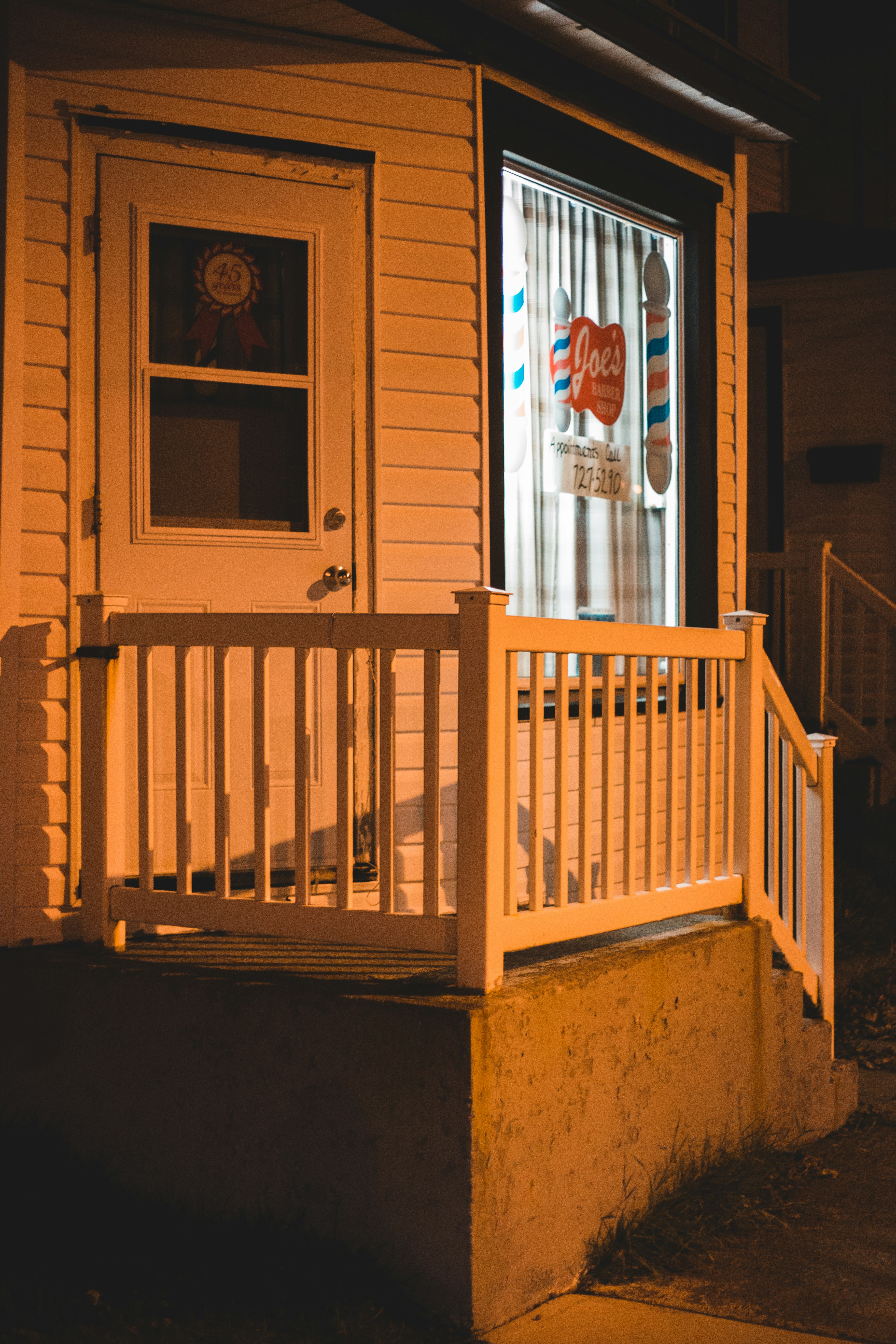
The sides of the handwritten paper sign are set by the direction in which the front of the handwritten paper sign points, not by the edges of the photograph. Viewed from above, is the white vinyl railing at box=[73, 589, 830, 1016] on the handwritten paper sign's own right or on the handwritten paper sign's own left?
on the handwritten paper sign's own right

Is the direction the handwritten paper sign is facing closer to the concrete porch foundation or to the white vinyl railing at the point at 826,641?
the concrete porch foundation

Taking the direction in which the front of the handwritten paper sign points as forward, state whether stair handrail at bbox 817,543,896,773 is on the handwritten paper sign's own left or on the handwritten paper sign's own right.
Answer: on the handwritten paper sign's own left

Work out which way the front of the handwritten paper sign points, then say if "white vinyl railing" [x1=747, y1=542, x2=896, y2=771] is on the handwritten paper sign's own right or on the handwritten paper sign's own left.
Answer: on the handwritten paper sign's own left

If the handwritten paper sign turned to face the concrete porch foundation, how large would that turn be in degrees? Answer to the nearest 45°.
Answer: approximately 45° to its right

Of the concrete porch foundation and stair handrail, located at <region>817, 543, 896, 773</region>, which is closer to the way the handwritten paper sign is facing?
the concrete porch foundation
